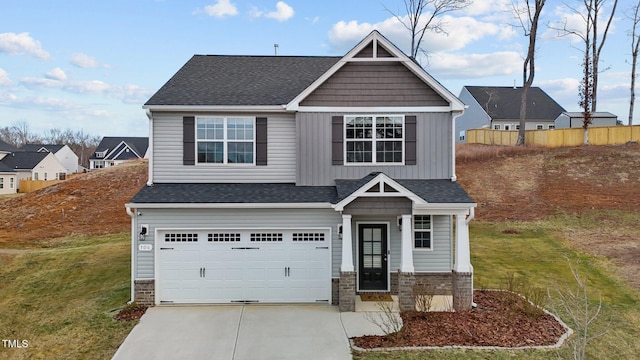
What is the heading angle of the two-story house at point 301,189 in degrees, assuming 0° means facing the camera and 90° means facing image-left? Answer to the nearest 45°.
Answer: approximately 0°

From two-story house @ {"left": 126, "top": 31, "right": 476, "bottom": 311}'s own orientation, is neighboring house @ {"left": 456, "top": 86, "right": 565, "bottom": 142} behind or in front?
behind

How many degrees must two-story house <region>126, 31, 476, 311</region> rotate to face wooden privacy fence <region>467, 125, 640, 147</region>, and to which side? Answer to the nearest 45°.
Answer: approximately 135° to its left

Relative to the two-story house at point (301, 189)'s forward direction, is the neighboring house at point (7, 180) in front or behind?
behind
